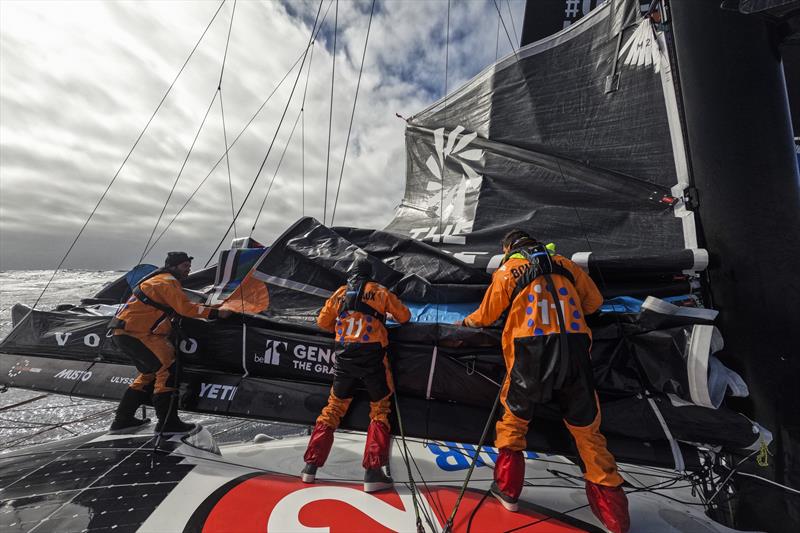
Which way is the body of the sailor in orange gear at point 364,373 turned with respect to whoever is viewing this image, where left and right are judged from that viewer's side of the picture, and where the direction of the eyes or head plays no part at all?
facing away from the viewer

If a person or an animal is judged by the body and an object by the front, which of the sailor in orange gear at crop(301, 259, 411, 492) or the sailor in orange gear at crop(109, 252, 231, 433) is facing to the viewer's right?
the sailor in orange gear at crop(109, 252, 231, 433)

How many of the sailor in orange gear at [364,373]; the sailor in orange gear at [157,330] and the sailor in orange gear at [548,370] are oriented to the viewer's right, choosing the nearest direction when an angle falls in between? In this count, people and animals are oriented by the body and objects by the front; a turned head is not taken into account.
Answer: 1

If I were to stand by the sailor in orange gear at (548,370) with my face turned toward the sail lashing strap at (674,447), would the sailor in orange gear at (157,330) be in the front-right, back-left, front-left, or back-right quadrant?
back-left

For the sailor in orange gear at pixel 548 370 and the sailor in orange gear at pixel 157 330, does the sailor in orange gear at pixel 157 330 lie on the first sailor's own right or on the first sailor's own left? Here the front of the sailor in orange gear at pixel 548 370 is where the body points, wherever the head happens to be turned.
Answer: on the first sailor's own left

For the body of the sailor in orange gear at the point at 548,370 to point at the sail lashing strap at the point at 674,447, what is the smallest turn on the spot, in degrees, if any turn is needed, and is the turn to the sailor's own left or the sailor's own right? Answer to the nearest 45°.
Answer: approximately 45° to the sailor's own right

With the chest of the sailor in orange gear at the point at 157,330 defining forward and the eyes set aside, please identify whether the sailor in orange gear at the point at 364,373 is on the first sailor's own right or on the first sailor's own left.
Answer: on the first sailor's own right

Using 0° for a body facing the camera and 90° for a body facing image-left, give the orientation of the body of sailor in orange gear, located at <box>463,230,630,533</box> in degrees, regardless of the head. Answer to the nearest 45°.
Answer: approximately 180°

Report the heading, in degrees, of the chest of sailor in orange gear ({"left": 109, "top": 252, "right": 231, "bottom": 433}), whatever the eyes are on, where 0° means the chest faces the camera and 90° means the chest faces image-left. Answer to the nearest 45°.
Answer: approximately 270°

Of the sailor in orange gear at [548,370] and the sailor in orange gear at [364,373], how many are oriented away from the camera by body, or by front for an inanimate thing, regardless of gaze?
2

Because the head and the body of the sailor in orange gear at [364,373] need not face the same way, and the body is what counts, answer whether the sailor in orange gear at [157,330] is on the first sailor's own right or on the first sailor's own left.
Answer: on the first sailor's own left

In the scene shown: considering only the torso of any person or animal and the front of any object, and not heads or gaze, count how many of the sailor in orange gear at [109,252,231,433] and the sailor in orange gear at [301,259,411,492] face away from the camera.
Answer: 1
